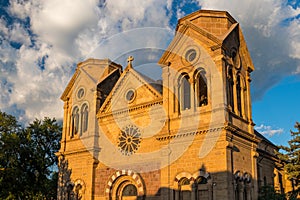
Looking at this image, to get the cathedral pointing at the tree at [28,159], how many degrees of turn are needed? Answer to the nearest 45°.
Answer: approximately 90° to its right

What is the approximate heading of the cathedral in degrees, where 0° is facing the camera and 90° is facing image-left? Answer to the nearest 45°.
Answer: approximately 45°
